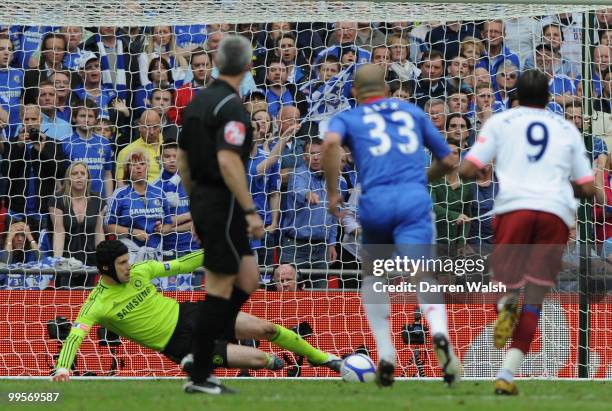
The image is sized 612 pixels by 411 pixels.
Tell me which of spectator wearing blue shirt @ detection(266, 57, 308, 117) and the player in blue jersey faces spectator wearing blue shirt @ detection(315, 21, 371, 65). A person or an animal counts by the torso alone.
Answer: the player in blue jersey

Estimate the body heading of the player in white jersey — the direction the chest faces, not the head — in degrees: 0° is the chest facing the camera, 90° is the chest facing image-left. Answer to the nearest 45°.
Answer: approximately 180°

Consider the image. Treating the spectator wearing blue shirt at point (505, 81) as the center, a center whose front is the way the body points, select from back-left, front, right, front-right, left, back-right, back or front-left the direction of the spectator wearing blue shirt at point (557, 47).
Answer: left

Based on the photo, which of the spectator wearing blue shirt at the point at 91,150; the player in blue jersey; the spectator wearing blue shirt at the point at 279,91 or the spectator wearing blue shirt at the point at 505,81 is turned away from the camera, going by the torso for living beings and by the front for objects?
the player in blue jersey

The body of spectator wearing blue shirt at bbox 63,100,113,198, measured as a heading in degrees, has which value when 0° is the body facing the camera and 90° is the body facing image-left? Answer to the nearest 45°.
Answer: approximately 0°

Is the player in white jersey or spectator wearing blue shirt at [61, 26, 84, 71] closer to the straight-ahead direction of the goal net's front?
the player in white jersey

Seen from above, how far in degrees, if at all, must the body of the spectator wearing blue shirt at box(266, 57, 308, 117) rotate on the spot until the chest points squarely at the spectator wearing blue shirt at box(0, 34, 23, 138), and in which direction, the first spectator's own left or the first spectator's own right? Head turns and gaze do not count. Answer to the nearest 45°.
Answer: approximately 90° to the first spectator's own right

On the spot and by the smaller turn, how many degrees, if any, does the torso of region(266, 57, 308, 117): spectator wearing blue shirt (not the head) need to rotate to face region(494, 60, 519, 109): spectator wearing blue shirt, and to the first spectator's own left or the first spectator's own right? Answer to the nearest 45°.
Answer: approximately 90° to the first spectator's own left

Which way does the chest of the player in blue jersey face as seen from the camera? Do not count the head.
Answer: away from the camera
